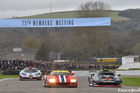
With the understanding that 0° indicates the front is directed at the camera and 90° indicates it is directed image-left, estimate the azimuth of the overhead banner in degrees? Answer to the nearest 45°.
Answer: approximately 0°

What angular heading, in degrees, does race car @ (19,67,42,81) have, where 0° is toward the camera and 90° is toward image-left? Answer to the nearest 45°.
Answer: approximately 0°

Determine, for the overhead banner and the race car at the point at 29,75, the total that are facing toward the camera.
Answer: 2

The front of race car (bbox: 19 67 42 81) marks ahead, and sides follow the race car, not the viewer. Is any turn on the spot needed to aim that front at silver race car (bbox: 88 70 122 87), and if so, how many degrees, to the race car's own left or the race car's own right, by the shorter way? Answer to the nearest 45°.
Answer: approximately 45° to the race car's own left

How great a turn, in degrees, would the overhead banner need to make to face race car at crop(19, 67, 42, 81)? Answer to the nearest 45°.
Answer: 0° — it already faces it

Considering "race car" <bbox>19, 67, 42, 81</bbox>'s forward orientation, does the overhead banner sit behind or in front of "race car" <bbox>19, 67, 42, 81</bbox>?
behind

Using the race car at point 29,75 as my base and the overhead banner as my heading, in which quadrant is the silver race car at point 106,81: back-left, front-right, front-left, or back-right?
back-right

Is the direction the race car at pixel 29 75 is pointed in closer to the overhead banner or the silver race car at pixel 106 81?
the silver race car
